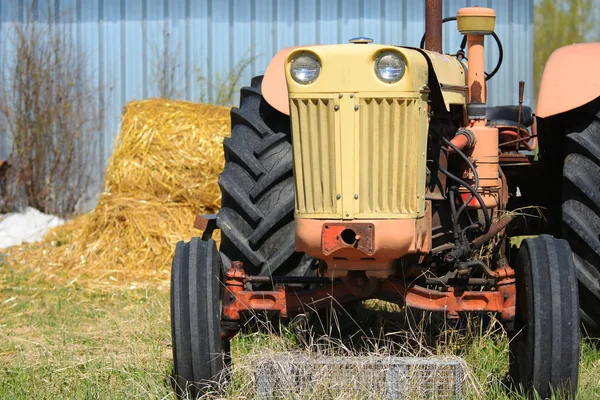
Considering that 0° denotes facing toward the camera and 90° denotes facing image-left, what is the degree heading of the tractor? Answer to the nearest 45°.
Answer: approximately 0°

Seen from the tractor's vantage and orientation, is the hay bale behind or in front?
behind
